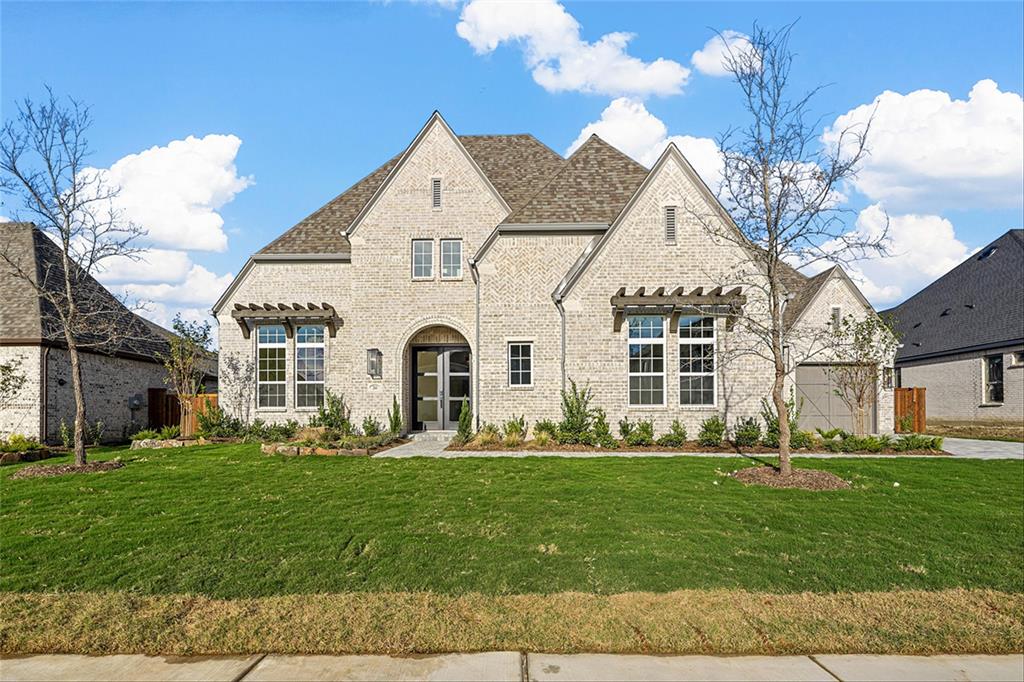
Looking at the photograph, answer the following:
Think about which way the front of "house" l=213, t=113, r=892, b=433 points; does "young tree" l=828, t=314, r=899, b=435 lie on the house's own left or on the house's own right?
on the house's own left

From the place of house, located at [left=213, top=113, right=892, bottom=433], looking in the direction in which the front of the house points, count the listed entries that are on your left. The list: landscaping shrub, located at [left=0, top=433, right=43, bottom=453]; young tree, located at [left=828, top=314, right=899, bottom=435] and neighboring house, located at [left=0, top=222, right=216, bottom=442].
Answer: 1

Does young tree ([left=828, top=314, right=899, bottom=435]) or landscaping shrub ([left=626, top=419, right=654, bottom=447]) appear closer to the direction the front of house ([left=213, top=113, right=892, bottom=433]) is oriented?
the landscaping shrub

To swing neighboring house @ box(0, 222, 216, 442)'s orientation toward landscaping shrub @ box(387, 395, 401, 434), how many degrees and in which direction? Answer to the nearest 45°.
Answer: approximately 45° to its left

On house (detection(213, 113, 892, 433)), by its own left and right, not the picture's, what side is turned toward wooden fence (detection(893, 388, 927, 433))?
left

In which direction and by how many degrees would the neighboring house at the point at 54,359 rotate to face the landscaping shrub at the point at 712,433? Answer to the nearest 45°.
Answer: approximately 45° to its left

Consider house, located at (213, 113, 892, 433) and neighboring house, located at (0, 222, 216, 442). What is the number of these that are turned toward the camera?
2

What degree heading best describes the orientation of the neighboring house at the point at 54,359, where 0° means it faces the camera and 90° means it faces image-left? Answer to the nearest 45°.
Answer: approximately 0°

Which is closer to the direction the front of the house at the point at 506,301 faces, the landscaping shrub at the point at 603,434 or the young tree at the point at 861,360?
the landscaping shrub

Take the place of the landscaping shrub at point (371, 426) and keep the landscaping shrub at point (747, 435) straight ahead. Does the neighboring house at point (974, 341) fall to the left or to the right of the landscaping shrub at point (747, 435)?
left

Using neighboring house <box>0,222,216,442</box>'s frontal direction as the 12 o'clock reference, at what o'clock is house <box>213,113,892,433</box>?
The house is roughly at 10 o'clock from the neighboring house.
